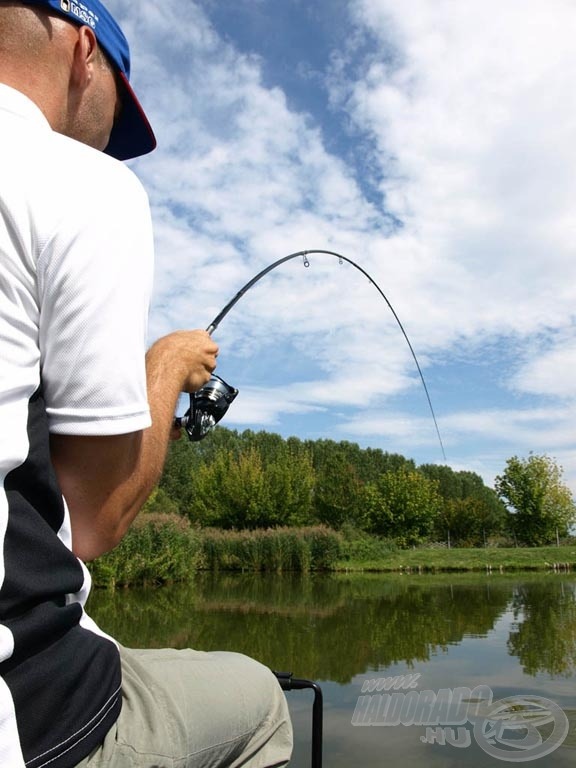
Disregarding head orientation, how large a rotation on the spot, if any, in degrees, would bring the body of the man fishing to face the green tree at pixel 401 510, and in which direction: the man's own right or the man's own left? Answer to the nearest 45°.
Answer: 0° — they already face it

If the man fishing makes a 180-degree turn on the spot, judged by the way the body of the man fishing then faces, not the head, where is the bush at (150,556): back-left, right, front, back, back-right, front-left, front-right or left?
back-right

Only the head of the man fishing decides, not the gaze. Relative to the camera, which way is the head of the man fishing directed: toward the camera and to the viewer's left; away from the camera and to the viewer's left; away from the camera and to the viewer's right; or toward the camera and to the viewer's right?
away from the camera and to the viewer's right

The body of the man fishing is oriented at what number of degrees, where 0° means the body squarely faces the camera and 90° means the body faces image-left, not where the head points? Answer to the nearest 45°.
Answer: approximately 225°

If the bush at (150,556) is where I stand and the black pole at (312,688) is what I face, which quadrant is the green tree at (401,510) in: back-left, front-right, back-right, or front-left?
back-left
